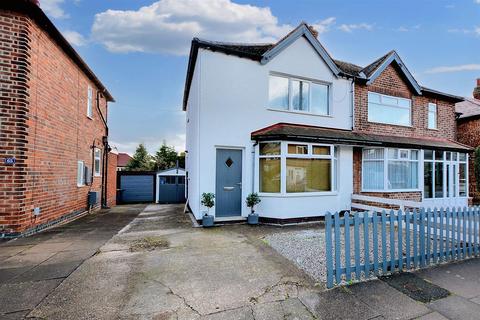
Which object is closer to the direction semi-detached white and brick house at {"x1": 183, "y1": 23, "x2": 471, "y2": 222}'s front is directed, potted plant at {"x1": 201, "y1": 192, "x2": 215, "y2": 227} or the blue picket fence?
the blue picket fence

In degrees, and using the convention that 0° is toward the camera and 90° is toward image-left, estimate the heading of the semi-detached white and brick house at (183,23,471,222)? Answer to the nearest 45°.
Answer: approximately 315°

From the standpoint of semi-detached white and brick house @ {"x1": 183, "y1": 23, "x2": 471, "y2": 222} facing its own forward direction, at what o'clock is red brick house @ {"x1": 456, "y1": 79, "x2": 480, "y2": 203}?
The red brick house is roughly at 9 o'clock from the semi-detached white and brick house.

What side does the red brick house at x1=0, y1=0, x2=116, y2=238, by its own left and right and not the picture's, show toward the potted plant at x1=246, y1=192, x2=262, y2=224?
left

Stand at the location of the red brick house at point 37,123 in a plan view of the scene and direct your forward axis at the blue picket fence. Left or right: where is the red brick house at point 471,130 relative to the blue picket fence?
left

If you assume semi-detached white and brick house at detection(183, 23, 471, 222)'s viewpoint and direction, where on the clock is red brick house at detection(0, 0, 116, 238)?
The red brick house is roughly at 3 o'clock from the semi-detached white and brick house.

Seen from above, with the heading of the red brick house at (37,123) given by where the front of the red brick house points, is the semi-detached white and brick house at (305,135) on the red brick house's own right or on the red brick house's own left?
on the red brick house's own left

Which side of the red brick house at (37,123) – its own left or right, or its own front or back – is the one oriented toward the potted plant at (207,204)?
left

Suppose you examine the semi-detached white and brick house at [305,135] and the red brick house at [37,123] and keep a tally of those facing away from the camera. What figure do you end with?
0

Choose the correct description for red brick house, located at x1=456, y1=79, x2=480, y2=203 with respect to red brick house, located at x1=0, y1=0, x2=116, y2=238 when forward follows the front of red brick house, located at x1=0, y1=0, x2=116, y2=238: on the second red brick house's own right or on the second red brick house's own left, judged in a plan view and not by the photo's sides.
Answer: on the second red brick house's own left
